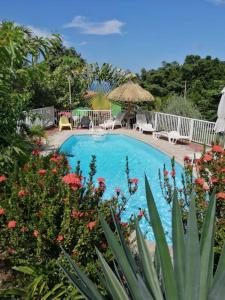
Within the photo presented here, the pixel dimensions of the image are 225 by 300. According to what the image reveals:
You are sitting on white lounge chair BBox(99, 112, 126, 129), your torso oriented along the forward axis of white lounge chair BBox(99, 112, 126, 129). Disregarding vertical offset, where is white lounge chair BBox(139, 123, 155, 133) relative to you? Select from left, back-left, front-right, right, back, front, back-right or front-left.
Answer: back-left

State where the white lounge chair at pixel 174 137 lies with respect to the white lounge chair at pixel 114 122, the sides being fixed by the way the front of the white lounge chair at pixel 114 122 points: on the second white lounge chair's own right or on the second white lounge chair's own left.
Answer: on the second white lounge chair's own left

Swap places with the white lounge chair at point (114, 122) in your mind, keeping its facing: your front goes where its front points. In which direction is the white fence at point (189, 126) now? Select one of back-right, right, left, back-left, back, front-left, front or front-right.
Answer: back-left

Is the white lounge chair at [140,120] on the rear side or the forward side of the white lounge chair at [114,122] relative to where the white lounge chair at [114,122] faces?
on the rear side

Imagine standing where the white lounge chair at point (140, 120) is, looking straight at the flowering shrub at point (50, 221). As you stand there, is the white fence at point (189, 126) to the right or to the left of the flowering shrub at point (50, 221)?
left

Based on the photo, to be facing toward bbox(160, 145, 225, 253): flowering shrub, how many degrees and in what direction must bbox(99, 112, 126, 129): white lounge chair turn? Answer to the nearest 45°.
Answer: approximately 90° to its left
